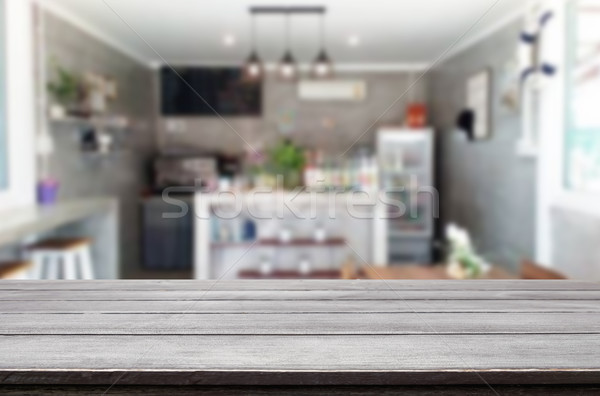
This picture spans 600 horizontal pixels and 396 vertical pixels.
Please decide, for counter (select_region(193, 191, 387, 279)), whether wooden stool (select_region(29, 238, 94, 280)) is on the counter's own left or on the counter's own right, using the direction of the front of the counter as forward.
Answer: on the counter's own right

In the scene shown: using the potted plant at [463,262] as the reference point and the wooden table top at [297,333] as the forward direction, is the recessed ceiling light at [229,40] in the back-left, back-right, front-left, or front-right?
back-right

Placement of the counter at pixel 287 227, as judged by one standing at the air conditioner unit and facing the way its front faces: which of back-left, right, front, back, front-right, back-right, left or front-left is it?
front

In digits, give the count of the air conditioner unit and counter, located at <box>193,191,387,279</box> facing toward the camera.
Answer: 2

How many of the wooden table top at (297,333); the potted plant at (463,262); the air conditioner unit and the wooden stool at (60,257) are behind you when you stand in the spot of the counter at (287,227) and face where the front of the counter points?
1

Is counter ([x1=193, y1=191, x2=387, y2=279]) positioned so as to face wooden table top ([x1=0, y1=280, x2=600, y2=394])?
yes

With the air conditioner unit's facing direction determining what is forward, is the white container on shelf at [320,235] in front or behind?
in front

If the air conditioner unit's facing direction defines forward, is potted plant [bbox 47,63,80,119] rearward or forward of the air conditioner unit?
forward

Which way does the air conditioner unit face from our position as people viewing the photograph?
facing the viewer

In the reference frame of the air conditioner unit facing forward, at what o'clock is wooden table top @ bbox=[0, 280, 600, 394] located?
The wooden table top is roughly at 12 o'clock from the air conditioner unit.

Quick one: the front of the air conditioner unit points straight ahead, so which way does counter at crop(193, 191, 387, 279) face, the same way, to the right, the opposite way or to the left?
the same way

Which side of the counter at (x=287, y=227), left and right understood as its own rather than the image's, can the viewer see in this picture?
front

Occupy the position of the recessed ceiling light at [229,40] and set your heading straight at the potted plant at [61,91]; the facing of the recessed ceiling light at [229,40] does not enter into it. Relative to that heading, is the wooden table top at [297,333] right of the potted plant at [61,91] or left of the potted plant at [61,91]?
left
